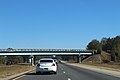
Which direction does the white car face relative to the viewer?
away from the camera
